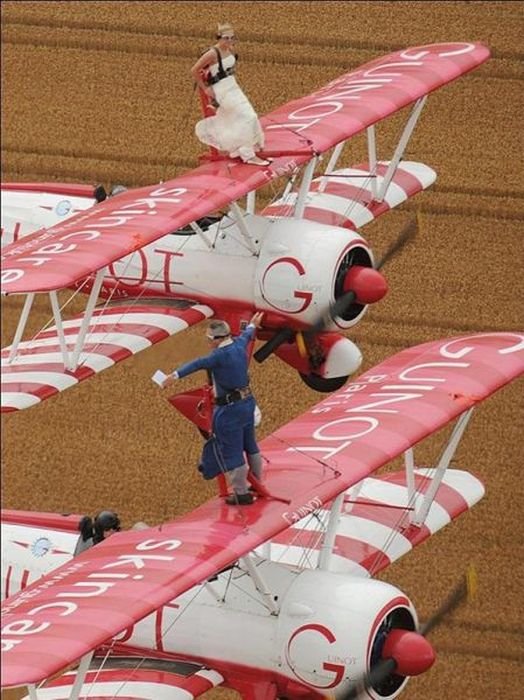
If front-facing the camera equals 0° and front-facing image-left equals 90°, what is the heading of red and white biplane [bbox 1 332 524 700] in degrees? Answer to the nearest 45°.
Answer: approximately 315°

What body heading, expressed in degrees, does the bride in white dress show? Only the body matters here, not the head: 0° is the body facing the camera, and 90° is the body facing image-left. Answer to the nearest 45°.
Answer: approximately 315°

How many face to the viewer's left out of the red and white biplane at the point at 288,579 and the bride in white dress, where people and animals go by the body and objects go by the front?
0

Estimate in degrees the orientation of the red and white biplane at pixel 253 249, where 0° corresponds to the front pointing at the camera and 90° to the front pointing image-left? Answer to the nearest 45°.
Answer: approximately 315°

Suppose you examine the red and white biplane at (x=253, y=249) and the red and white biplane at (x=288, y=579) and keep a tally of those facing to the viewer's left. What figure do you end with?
0
